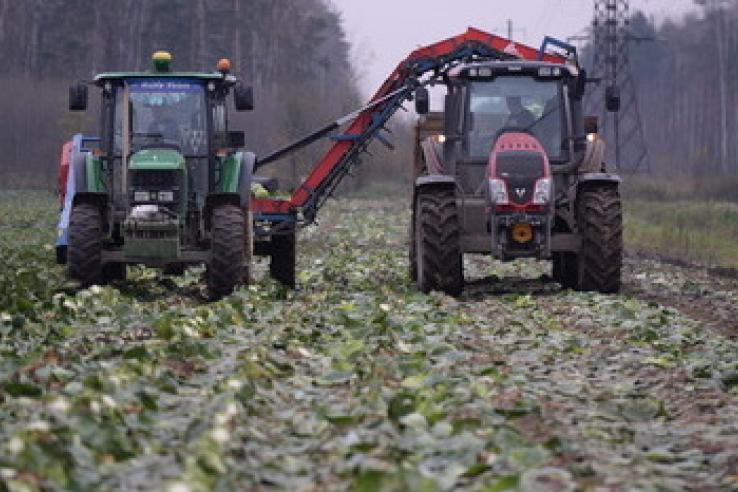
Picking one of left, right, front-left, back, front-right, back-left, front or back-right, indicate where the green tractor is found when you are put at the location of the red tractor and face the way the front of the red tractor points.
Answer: right

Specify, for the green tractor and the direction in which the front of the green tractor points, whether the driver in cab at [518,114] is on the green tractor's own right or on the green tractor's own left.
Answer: on the green tractor's own left

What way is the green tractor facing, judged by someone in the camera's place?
facing the viewer

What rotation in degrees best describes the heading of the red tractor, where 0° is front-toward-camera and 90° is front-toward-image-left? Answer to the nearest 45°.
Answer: approximately 0°

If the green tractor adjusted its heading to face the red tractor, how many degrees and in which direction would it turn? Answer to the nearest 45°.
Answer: approximately 90° to its left

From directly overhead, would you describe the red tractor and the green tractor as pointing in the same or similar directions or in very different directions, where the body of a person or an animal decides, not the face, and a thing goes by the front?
same or similar directions

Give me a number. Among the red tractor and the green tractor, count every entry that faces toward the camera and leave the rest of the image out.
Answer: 2
